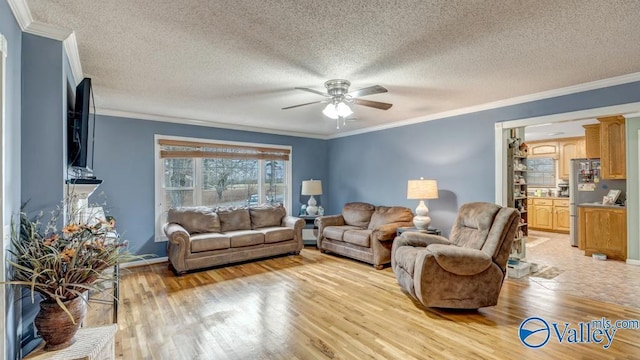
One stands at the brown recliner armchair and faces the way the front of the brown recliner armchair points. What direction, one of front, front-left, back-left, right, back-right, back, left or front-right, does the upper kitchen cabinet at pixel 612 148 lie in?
back

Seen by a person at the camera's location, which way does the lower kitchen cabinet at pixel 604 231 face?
facing the viewer and to the left of the viewer

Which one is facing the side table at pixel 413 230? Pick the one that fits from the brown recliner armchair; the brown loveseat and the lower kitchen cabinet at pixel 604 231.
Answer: the lower kitchen cabinet

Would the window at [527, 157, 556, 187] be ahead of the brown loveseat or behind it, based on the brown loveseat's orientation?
behind

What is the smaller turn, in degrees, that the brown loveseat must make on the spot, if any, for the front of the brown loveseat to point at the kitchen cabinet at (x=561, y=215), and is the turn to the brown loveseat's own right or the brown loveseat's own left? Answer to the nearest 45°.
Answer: approximately 180°

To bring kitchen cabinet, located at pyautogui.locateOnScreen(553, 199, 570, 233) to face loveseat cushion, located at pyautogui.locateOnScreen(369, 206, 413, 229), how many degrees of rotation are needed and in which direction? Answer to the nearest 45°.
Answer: approximately 45° to its right

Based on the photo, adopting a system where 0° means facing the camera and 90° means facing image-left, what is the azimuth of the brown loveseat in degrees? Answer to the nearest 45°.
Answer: approximately 45°

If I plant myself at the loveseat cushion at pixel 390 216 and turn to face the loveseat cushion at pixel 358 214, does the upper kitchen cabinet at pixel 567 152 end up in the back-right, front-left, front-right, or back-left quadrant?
back-right

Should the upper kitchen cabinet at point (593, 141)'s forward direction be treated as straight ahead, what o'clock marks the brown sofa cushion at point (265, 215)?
The brown sofa cushion is roughly at 12 o'clock from the upper kitchen cabinet.

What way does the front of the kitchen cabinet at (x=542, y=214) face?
toward the camera

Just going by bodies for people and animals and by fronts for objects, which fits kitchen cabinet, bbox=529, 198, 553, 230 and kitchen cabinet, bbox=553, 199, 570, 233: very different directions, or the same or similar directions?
same or similar directions

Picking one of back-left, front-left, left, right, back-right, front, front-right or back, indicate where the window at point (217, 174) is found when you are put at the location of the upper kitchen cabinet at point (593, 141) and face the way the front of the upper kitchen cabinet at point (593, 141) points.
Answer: front

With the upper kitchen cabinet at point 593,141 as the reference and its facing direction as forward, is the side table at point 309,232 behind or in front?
in front

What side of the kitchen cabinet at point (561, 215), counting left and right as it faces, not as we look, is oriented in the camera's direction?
front
